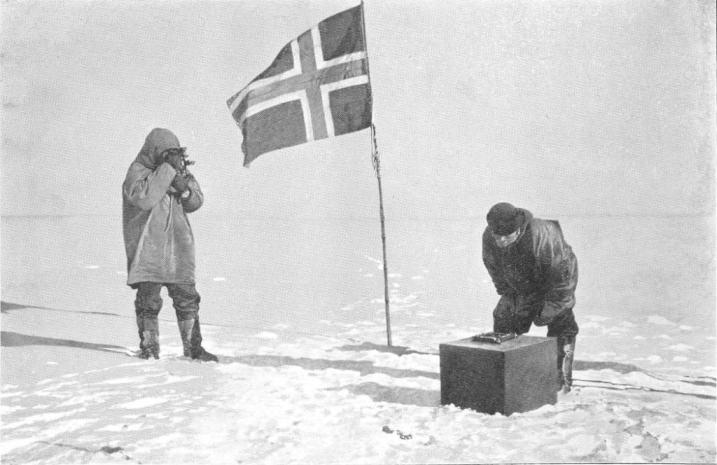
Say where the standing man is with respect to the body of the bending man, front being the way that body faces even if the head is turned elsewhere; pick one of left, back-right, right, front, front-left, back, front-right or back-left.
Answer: front-right

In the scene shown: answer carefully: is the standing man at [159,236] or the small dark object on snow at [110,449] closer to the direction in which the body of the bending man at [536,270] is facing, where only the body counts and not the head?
the small dark object on snow

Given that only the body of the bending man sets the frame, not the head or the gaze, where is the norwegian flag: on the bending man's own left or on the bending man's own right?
on the bending man's own right

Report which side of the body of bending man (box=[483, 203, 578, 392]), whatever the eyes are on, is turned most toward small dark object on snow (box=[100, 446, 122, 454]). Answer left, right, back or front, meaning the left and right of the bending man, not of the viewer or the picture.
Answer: front

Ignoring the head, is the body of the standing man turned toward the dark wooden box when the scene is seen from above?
yes

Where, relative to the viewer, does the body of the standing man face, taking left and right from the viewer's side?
facing the viewer and to the right of the viewer

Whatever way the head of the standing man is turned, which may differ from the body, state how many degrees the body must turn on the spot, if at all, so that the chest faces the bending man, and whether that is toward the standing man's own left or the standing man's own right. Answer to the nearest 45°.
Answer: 0° — they already face them

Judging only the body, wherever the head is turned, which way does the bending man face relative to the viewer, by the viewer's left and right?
facing the viewer and to the left of the viewer

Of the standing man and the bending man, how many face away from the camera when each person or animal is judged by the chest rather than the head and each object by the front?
0
